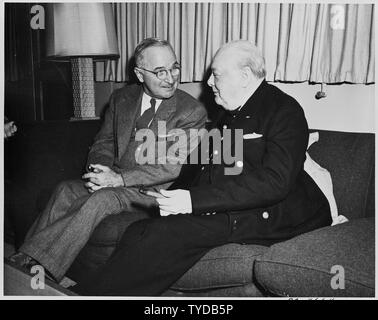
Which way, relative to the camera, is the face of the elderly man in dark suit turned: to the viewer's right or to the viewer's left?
to the viewer's left

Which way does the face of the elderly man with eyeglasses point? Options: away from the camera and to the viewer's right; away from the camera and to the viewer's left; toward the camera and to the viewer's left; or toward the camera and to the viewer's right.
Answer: toward the camera and to the viewer's right

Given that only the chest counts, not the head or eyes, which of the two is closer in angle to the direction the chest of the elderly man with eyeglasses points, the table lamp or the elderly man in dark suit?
the elderly man in dark suit

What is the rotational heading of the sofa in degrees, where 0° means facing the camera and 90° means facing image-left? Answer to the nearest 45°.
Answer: approximately 0°

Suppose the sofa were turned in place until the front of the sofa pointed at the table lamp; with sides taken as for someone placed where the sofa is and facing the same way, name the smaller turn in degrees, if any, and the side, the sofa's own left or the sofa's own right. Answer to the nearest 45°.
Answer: approximately 135° to the sofa's own right

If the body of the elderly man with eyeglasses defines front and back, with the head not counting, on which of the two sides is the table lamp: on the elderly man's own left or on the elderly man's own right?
on the elderly man's own right
